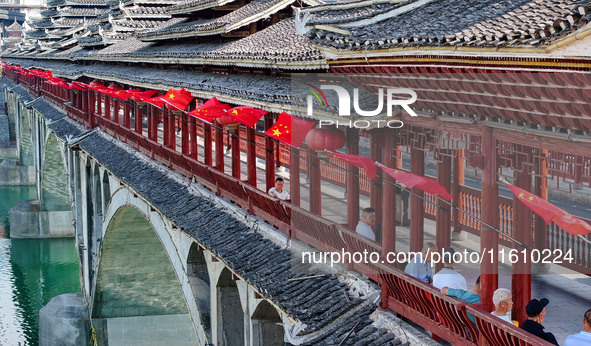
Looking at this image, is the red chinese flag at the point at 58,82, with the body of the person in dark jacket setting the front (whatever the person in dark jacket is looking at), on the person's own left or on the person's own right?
on the person's own left
